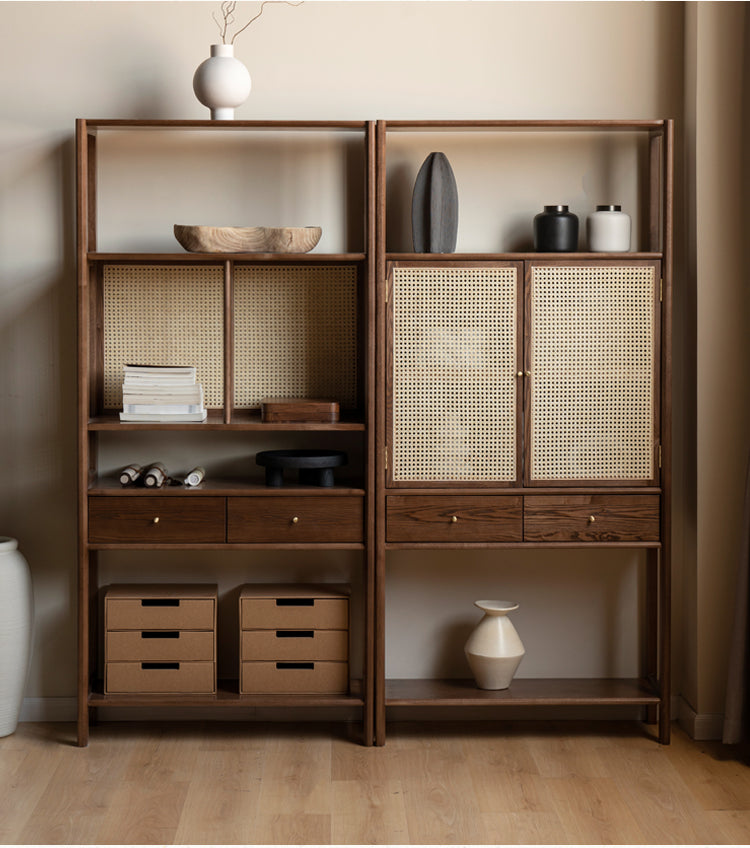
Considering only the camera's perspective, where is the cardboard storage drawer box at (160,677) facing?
facing the viewer

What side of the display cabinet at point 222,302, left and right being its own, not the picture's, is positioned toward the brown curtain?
left

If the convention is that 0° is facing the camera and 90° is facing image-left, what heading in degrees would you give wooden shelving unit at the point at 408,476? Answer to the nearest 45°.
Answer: approximately 0°

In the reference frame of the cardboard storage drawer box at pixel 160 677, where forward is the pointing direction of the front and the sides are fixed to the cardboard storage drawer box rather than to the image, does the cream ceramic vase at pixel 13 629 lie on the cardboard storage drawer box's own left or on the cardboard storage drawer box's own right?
on the cardboard storage drawer box's own right

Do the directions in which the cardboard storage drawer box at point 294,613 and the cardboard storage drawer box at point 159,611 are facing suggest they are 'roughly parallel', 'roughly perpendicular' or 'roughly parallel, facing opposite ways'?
roughly parallel

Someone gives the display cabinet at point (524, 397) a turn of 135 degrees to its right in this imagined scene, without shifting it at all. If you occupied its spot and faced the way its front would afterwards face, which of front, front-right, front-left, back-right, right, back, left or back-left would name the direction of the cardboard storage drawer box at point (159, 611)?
front-left

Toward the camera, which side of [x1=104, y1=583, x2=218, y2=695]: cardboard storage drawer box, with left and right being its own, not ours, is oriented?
front

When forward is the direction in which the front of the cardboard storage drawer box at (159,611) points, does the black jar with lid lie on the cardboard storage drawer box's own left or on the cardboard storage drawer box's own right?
on the cardboard storage drawer box's own left

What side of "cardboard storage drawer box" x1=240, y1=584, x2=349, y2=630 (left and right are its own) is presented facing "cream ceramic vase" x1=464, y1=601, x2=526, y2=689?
left

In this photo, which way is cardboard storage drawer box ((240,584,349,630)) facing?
toward the camera
